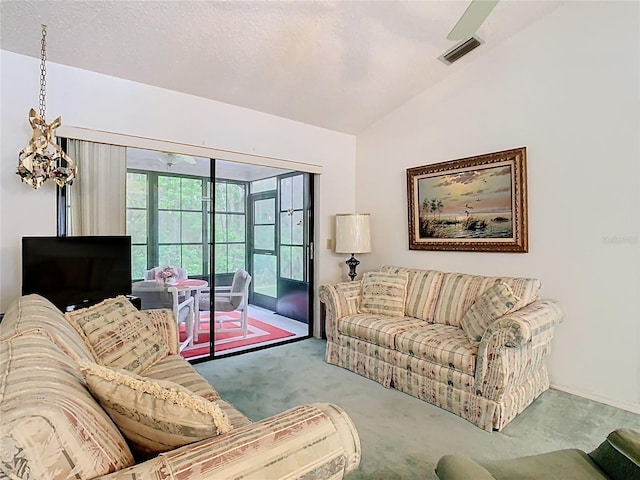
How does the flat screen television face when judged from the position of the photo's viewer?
facing the viewer

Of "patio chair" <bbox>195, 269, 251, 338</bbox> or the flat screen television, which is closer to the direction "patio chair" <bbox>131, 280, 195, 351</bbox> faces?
the patio chair

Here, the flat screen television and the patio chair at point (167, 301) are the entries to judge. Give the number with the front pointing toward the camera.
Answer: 1

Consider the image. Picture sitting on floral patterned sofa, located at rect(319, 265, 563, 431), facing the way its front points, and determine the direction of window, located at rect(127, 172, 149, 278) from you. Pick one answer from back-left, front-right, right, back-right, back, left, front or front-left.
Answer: front-right

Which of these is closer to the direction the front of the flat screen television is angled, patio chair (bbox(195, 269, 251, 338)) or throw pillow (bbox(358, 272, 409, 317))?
the throw pillow

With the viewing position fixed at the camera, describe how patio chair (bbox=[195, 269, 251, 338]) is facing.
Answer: facing to the left of the viewer

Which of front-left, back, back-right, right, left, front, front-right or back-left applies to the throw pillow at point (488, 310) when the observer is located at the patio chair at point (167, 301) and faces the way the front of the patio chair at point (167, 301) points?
right

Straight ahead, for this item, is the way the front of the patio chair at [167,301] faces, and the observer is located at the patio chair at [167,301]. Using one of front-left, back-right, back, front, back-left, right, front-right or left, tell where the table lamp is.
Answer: front-right

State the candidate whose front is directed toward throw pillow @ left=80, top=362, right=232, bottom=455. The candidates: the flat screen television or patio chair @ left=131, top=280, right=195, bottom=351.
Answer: the flat screen television

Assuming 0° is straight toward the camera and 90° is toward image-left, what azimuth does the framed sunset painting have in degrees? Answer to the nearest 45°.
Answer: approximately 45°

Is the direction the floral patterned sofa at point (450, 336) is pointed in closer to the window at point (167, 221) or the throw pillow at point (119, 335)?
the throw pillow

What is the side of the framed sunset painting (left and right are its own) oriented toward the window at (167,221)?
front

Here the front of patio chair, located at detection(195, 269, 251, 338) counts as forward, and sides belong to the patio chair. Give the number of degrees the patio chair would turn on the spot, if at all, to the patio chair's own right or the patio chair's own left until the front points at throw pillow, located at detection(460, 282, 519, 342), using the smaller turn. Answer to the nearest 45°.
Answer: approximately 135° to the patio chair's own left

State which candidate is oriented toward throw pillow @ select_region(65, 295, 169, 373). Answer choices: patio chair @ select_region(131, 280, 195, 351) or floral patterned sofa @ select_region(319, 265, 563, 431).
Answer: the floral patterned sofa

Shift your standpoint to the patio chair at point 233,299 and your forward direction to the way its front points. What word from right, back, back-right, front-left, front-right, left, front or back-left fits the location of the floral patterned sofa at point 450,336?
back-left
